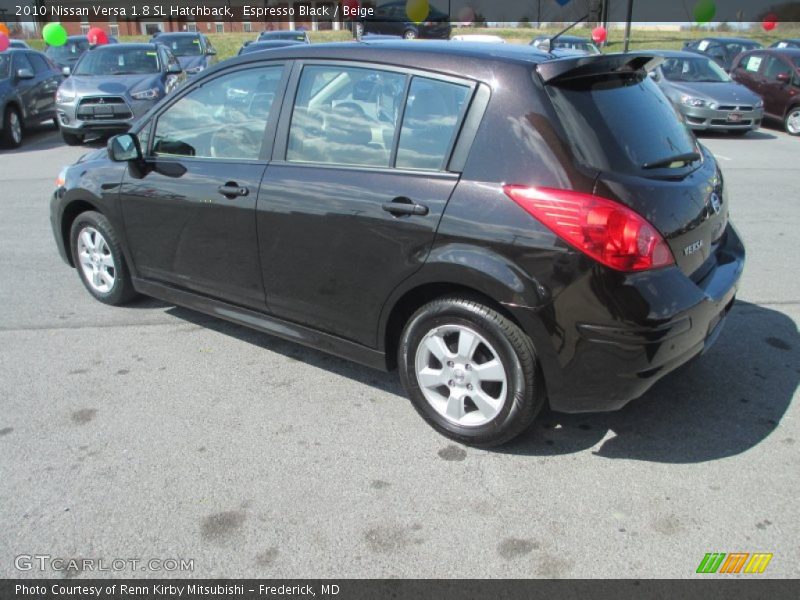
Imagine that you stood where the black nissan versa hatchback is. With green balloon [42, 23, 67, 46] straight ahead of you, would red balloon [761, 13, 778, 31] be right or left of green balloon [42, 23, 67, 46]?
right

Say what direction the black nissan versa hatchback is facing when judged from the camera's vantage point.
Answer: facing away from the viewer and to the left of the viewer

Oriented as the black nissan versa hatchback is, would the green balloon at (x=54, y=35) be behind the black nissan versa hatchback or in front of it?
in front

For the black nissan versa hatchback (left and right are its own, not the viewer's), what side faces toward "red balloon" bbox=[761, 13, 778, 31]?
right

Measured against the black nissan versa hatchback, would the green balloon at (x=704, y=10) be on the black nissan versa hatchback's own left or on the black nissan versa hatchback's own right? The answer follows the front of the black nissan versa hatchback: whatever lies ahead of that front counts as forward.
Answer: on the black nissan versa hatchback's own right
